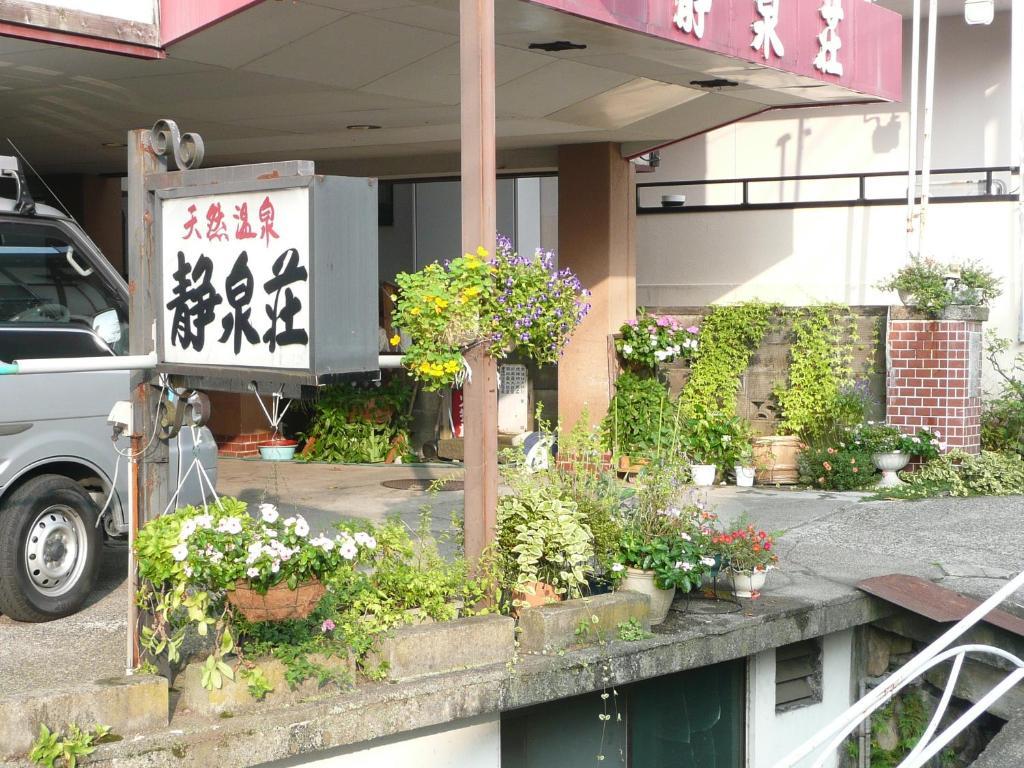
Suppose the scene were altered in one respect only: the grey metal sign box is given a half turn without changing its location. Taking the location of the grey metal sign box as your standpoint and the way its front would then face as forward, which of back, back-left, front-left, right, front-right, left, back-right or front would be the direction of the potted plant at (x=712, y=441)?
front

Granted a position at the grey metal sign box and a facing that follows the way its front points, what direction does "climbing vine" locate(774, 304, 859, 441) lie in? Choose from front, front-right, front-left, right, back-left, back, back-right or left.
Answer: back

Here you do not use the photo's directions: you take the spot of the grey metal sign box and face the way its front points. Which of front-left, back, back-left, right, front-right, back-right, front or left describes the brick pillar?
back

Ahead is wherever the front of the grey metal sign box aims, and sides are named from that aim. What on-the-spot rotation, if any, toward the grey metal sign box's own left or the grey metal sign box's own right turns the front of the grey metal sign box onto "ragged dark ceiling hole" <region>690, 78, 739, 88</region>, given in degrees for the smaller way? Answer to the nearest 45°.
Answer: approximately 180°

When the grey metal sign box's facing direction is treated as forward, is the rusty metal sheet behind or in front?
behind

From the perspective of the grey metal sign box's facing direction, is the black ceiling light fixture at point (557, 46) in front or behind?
behind

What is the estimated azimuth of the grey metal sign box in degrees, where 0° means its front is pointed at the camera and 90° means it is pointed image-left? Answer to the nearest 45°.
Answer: approximately 45°

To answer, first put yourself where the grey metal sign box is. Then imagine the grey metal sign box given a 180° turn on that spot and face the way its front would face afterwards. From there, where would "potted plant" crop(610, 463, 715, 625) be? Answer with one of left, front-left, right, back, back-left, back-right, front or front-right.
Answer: front

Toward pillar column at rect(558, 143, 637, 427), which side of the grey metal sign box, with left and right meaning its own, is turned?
back

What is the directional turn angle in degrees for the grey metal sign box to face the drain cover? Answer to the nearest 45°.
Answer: approximately 135° to its right

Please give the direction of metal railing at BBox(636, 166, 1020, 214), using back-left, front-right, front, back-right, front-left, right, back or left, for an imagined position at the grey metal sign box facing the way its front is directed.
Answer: back

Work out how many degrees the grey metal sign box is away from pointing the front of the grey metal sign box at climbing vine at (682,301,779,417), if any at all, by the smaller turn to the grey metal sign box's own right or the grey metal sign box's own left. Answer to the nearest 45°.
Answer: approximately 180°
